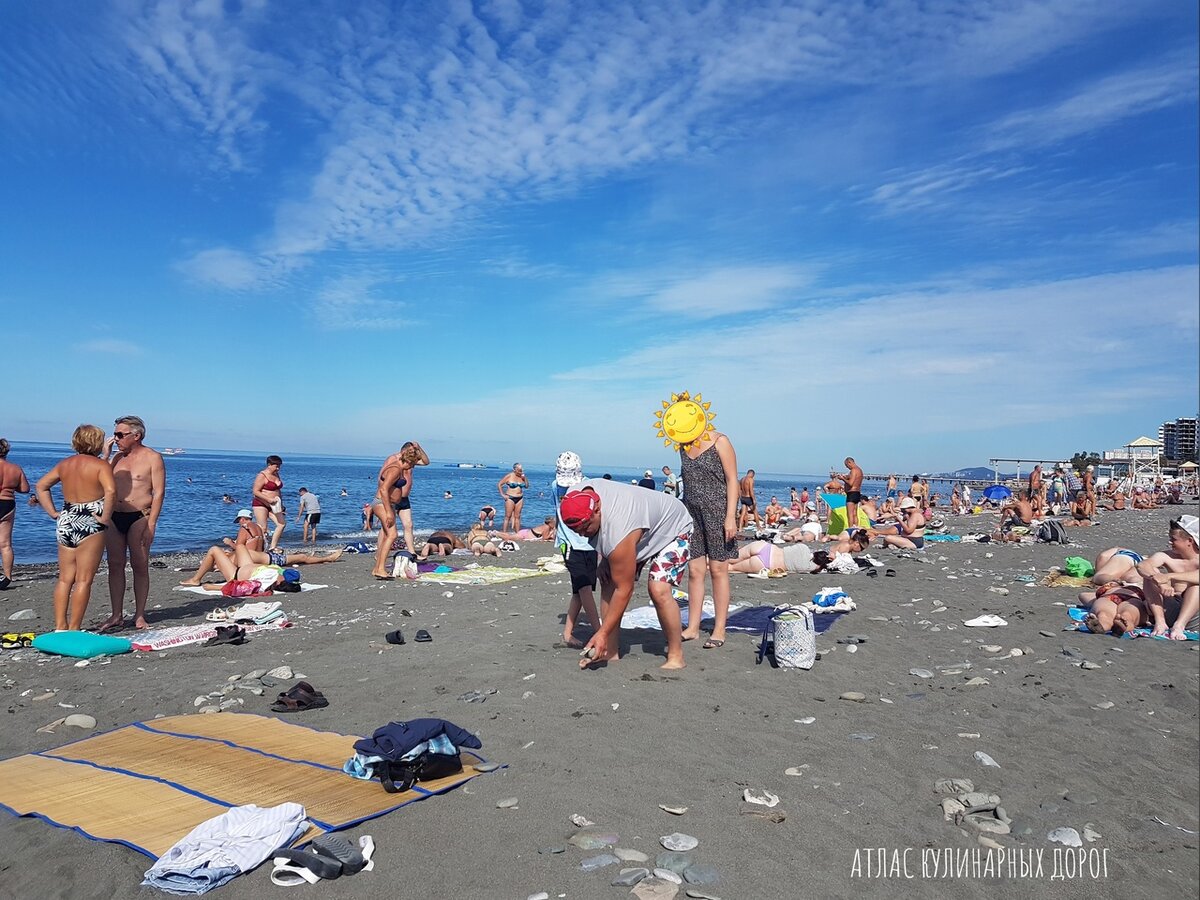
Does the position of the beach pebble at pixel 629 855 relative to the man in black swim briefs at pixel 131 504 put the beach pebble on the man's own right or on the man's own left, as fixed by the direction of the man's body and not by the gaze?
on the man's own left

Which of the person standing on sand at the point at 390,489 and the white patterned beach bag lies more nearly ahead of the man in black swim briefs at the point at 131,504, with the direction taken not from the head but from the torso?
the white patterned beach bag

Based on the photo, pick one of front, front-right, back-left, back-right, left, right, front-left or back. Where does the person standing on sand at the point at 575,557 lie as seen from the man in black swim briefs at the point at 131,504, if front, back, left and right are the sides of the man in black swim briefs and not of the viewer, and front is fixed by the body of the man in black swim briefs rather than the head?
left

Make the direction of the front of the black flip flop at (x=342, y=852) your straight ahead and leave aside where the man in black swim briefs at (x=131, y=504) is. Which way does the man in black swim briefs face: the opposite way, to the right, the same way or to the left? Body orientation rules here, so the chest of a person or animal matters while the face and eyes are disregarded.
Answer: to the left

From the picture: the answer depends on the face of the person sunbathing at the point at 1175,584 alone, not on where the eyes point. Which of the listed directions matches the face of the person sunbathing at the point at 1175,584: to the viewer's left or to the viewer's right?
to the viewer's left

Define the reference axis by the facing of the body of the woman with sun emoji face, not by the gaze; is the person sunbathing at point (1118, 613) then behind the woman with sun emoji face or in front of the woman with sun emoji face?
behind

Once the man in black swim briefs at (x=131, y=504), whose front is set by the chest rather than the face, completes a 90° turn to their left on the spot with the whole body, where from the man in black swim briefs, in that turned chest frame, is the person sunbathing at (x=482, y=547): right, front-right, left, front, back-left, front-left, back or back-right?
left

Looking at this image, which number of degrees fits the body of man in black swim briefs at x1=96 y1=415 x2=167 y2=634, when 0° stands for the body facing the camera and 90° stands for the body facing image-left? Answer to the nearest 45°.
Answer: approximately 45°

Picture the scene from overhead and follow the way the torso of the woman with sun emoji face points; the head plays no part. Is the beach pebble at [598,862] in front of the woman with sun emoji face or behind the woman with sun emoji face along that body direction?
in front

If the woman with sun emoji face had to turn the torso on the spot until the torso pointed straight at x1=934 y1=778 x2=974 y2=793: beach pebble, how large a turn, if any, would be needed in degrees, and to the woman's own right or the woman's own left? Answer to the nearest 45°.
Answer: approximately 90° to the woman's own left
